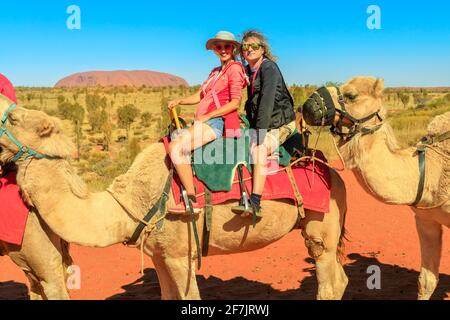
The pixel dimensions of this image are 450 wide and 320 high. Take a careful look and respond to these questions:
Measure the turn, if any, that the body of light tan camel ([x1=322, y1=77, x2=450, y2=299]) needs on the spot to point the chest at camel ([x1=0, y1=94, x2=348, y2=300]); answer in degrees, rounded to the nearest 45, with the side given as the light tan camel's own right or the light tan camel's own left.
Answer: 0° — it already faces it

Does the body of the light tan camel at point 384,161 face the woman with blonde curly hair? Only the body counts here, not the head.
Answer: yes

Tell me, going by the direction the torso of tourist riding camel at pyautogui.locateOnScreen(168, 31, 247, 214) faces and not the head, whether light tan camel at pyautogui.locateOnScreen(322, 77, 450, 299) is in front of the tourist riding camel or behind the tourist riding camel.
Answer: behind

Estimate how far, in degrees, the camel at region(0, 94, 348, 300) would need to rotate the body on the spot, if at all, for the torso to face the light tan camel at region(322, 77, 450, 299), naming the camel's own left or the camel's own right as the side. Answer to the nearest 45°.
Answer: approximately 180°

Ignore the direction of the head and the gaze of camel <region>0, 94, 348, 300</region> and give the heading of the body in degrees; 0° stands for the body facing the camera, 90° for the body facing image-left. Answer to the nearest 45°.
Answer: approximately 90°

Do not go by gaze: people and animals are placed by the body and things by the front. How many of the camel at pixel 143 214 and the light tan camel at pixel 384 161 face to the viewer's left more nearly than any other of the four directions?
2

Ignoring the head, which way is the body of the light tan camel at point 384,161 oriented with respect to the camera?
to the viewer's left
